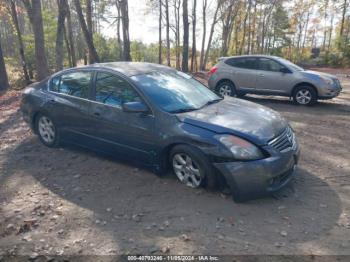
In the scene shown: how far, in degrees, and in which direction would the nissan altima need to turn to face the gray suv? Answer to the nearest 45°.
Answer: approximately 90° to its left

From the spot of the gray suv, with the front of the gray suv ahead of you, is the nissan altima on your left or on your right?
on your right

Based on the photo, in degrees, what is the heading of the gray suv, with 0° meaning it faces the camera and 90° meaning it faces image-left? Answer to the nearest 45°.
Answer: approximately 270°

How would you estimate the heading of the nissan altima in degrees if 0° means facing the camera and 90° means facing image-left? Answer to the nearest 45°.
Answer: approximately 315°
